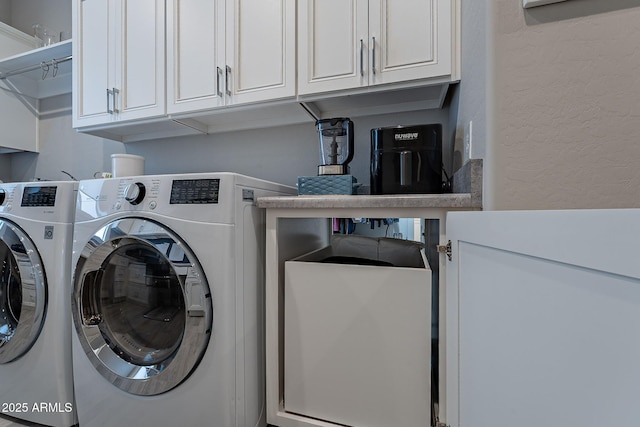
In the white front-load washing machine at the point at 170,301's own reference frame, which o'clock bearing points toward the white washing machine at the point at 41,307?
The white washing machine is roughly at 3 o'clock from the white front-load washing machine.

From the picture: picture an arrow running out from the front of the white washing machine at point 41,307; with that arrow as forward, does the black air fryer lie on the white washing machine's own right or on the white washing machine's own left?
on the white washing machine's own left

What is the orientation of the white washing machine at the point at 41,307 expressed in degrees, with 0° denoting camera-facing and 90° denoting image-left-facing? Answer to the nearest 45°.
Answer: approximately 45°

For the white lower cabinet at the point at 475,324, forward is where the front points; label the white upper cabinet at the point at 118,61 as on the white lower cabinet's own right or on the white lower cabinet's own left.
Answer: on the white lower cabinet's own right

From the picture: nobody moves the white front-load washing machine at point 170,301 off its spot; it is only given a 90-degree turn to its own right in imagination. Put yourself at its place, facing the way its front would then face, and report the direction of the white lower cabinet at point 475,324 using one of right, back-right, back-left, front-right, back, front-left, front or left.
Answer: back

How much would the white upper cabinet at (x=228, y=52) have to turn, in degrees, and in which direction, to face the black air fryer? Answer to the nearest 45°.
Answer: approximately 90° to its left

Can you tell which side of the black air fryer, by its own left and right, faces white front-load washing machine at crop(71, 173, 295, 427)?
right
